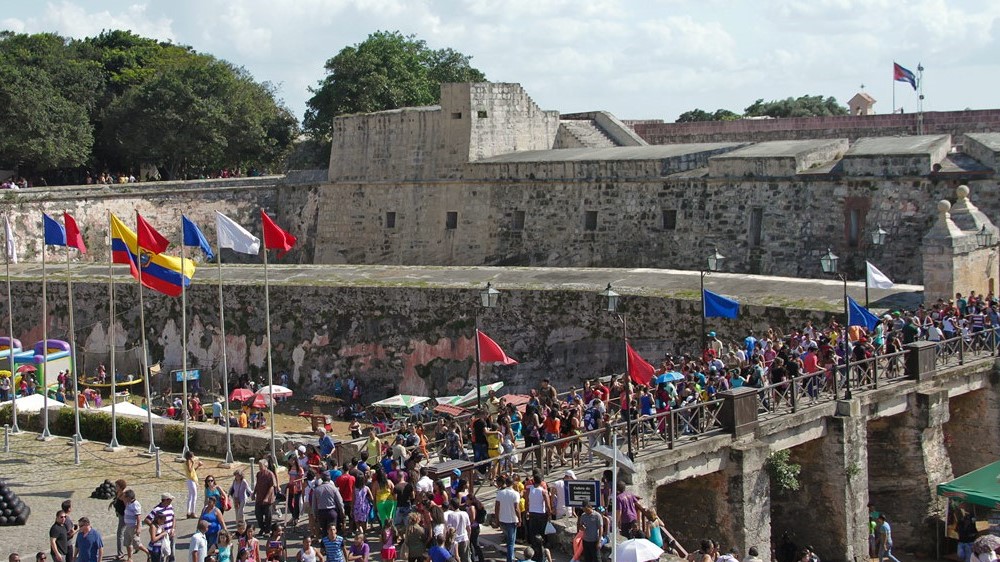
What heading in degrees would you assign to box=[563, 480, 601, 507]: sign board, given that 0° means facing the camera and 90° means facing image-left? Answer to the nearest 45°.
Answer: approximately 0°

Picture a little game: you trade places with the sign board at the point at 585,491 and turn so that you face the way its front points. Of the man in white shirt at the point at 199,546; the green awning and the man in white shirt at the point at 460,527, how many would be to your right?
2

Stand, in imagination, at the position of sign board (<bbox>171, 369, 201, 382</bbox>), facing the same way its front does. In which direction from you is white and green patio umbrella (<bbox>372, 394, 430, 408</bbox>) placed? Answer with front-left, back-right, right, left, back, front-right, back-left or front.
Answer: front-left

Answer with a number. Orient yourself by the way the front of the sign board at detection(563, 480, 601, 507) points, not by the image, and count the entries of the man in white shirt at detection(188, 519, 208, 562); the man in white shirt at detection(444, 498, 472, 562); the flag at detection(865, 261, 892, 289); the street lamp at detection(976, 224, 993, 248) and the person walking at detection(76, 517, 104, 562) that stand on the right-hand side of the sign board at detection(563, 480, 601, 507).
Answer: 3

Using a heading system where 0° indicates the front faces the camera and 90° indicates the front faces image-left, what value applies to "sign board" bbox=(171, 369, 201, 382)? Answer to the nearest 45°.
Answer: approximately 0°
